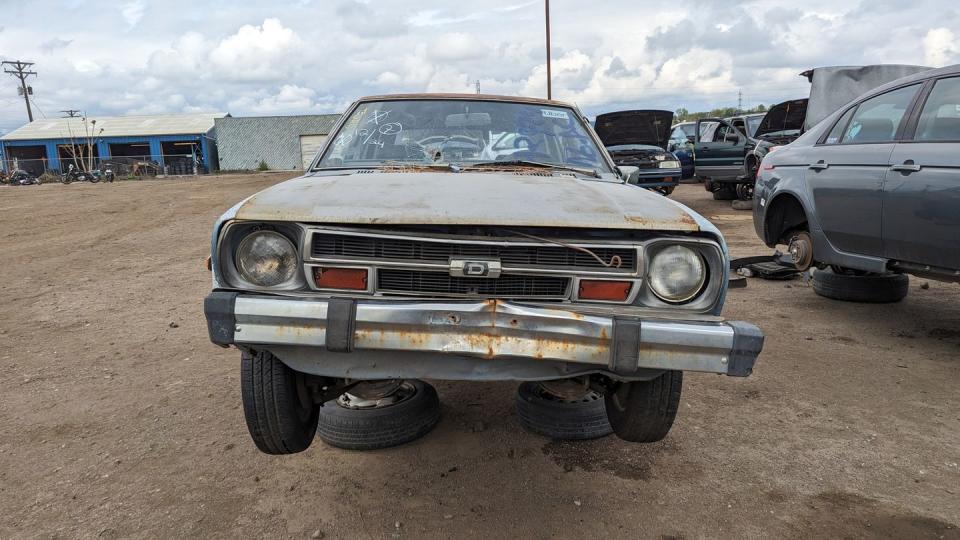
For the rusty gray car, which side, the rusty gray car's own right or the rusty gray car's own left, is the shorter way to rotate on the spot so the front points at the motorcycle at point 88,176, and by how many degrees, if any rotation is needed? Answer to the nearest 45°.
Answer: approximately 135° to the rusty gray car's own right

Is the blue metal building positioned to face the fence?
yes

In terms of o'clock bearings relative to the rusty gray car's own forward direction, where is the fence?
The fence is roughly at 5 o'clock from the rusty gray car.

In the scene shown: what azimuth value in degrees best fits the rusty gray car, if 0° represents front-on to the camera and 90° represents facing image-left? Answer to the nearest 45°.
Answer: approximately 0°

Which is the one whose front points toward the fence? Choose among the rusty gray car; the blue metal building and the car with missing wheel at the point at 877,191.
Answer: the blue metal building

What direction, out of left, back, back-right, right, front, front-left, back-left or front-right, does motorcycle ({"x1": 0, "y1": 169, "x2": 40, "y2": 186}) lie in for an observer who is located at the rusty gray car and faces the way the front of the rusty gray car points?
back-right

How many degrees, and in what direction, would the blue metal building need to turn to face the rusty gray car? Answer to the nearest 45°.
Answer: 0° — it already faces it
